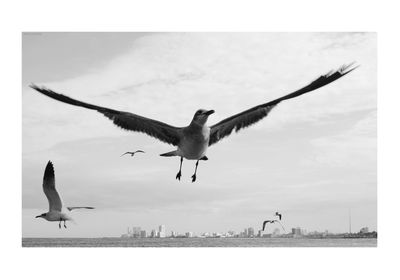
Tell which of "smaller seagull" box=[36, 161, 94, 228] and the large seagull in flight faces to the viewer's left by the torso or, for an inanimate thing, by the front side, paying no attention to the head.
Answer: the smaller seagull

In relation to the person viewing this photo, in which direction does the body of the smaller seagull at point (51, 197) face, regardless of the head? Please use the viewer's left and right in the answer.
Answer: facing to the left of the viewer

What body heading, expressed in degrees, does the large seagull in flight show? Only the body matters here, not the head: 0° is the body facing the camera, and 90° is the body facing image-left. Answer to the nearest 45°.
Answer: approximately 315°

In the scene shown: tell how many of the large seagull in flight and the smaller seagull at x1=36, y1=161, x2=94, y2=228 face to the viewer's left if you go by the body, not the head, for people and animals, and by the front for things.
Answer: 1
